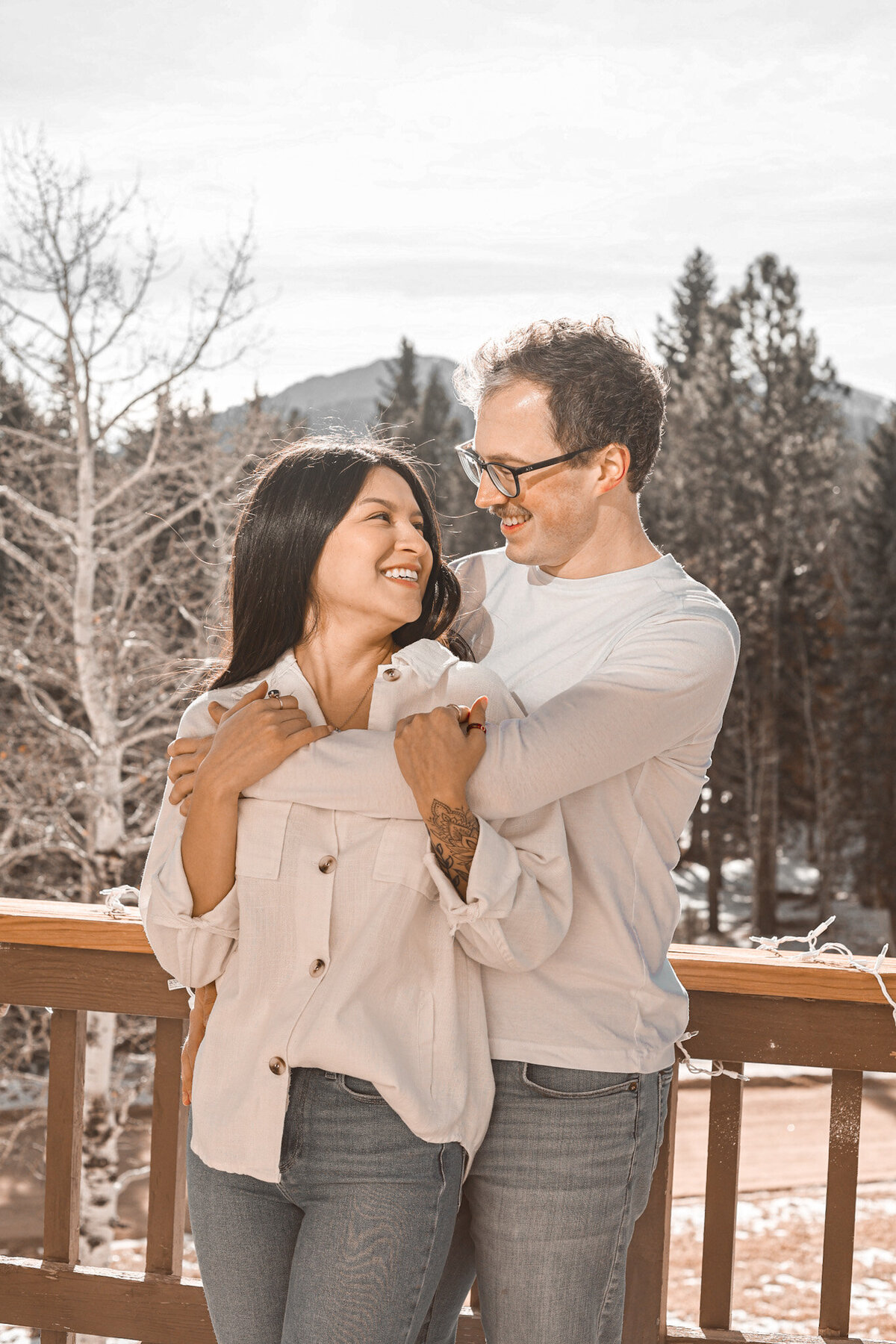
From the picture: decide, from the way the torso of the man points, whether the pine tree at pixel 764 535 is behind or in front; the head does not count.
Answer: behind

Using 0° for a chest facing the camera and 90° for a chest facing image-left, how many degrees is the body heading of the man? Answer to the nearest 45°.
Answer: approximately 45°

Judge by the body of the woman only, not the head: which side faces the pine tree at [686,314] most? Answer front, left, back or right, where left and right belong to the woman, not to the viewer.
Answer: back

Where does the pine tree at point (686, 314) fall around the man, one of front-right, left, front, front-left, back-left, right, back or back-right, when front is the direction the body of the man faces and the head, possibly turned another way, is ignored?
back-right

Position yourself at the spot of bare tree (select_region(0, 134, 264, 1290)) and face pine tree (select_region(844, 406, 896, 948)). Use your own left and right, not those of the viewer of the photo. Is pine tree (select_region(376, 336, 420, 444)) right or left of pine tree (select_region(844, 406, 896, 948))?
left

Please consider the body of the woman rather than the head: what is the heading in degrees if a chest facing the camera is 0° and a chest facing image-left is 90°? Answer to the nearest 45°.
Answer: approximately 0°

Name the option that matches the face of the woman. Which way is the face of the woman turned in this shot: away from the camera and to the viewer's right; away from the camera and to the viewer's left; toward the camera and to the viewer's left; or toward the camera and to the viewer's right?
toward the camera and to the viewer's right
